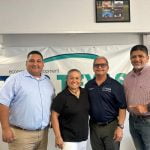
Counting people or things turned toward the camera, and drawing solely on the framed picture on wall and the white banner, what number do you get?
2

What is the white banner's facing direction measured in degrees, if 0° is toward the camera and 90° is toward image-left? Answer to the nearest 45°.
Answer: approximately 0°

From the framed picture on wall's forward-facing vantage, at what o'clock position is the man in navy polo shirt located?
The man in navy polo shirt is roughly at 12 o'clock from the framed picture on wall.
